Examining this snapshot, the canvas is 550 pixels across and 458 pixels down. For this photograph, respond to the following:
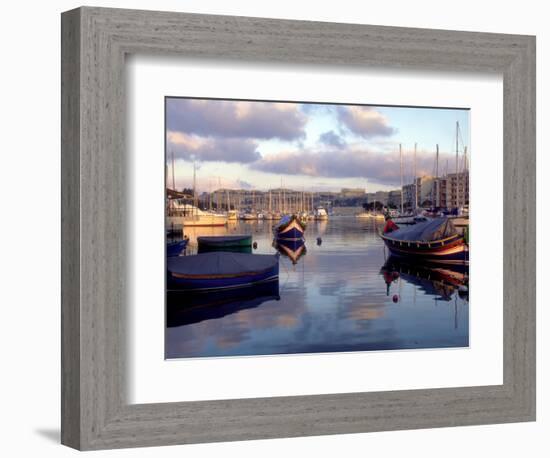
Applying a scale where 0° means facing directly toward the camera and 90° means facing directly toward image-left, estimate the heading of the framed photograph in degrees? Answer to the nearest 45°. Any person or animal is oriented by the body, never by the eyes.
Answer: approximately 315°
